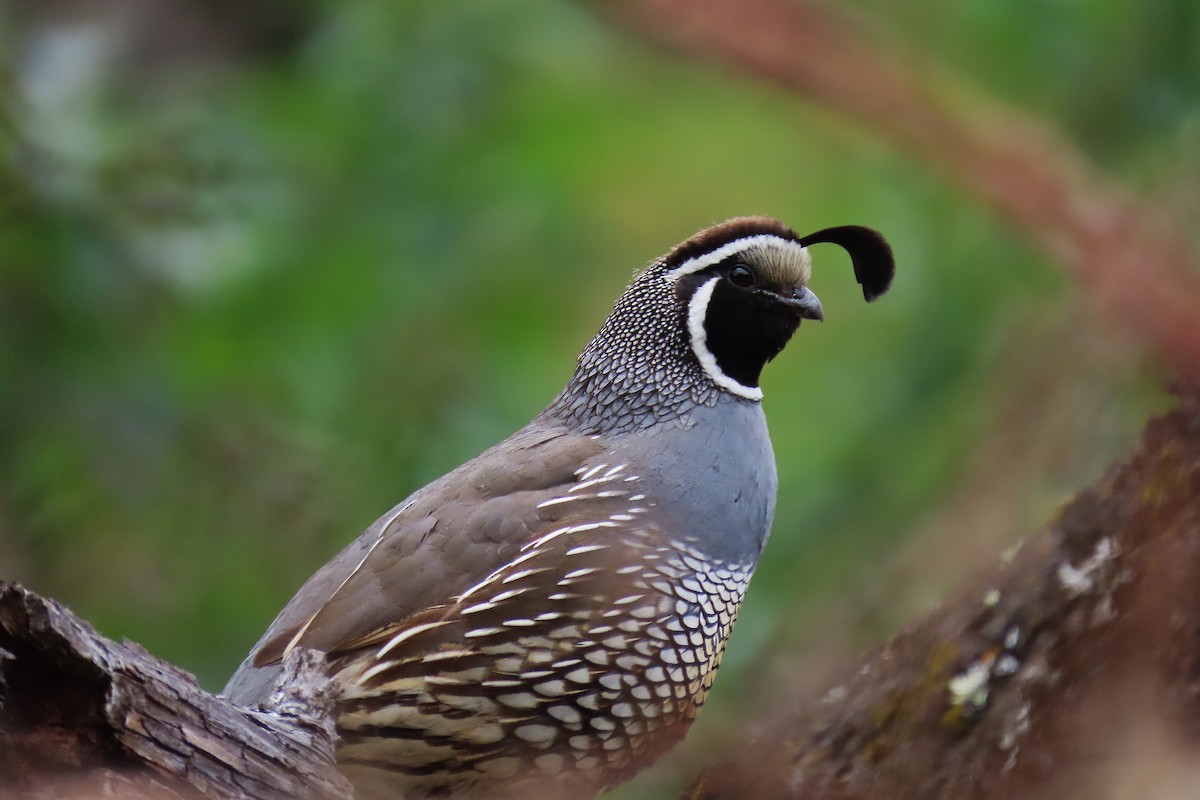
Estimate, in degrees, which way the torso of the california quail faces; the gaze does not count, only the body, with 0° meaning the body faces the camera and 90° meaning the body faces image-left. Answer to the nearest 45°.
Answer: approximately 270°

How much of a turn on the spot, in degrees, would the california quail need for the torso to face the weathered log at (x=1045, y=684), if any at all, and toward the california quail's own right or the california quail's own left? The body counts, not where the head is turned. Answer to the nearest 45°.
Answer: approximately 45° to the california quail's own right
